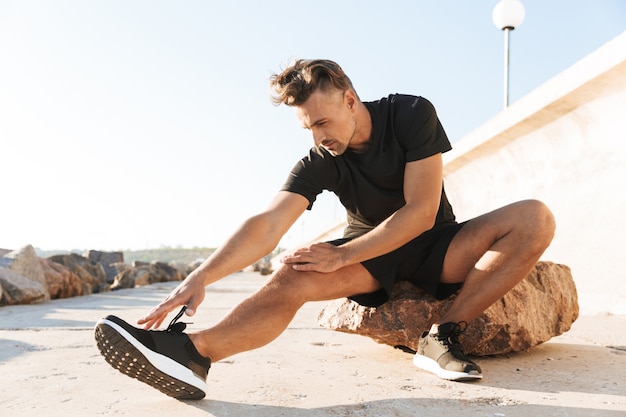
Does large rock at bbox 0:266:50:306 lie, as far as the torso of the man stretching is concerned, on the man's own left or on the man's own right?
on the man's own right

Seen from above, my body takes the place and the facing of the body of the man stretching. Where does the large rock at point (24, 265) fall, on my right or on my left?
on my right

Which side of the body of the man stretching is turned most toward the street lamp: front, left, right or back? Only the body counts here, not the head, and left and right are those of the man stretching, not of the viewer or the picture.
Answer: back

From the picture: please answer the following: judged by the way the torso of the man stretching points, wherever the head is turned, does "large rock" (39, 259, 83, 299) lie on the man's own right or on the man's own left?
on the man's own right

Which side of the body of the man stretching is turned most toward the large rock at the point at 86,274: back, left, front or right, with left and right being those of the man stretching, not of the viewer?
right

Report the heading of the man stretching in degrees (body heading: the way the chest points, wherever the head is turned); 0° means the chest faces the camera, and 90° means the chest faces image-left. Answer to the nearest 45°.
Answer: approximately 45°

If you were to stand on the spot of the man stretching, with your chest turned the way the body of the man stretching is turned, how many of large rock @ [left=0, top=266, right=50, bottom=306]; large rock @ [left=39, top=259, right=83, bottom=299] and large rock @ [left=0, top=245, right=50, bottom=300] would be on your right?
3
